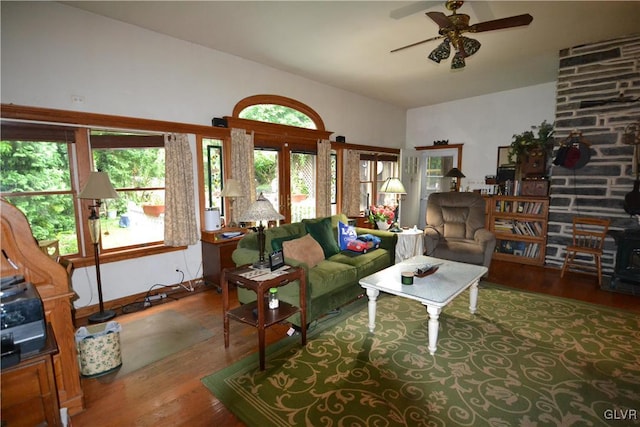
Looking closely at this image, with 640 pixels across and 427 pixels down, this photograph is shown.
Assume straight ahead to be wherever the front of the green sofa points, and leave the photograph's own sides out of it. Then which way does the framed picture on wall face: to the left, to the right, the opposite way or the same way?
to the right

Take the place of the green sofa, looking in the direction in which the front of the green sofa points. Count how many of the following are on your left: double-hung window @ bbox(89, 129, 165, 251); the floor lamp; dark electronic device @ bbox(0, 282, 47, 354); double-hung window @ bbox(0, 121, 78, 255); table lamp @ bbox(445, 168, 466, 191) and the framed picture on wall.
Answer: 2

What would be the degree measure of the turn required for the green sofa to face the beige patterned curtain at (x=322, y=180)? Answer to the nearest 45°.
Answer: approximately 135° to its left

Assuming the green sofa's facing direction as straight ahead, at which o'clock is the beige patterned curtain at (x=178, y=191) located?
The beige patterned curtain is roughly at 5 o'clock from the green sofa.

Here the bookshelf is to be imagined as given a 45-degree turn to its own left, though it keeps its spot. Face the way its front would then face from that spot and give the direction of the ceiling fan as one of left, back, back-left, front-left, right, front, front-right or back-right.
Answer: front-right

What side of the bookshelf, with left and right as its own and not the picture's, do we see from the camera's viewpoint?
front

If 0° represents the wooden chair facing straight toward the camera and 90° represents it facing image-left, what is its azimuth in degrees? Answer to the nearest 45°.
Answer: approximately 45°

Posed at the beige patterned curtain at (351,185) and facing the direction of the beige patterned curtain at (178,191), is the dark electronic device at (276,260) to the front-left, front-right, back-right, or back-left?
front-left

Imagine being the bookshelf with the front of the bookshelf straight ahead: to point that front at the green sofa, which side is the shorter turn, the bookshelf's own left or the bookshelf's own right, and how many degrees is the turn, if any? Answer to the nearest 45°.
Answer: approximately 45° to the bookshelf's own right

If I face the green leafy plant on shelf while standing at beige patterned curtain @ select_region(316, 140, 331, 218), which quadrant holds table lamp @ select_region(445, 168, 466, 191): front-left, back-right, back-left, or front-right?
front-left

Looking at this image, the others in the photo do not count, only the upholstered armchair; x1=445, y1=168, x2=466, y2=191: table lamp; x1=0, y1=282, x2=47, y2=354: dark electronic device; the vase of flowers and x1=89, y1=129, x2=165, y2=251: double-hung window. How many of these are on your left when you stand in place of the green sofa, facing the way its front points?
3

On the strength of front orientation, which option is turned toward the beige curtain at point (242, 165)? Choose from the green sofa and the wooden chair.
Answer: the wooden chair

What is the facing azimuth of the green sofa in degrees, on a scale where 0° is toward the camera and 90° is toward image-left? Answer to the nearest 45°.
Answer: approximately 315°
